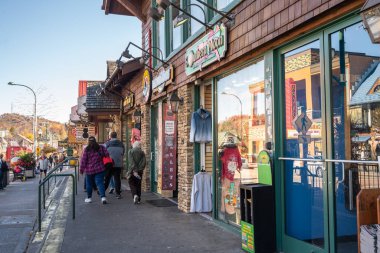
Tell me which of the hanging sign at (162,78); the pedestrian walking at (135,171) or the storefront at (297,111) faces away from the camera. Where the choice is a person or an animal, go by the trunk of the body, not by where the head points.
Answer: the pedestrian walking

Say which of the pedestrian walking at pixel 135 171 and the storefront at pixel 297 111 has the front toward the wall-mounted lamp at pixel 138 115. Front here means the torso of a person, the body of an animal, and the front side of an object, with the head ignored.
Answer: the pedestrian walking

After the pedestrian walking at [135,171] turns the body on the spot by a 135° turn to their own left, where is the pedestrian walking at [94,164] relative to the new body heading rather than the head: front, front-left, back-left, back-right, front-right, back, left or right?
front-right

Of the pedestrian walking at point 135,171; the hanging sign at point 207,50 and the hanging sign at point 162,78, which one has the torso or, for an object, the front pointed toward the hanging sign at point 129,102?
the pedestrian walking

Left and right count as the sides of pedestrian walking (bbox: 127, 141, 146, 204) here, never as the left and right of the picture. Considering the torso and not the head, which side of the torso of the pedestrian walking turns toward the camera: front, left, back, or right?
back

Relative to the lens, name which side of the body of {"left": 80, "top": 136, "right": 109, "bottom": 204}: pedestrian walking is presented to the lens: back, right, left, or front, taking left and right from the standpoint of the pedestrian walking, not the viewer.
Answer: back

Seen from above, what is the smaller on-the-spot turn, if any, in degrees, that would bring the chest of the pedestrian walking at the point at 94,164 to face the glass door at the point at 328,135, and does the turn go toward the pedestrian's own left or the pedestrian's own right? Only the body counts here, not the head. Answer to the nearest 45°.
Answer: approximately 180°

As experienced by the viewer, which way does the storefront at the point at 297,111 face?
facing the viewer and to the left of the viewer

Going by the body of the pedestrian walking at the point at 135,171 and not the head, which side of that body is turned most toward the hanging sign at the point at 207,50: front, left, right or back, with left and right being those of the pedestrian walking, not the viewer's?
back

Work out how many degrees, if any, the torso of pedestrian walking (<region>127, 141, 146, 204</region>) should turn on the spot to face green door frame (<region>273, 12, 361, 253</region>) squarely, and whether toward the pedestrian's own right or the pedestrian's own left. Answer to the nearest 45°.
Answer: approximately 180°

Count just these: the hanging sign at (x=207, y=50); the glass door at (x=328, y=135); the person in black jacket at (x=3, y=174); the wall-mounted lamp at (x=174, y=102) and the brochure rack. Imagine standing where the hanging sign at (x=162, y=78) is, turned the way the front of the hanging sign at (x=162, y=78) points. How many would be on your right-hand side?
1

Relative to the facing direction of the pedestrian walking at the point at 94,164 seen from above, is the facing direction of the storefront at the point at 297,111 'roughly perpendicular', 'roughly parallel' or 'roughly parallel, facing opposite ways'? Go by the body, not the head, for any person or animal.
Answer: roughly perpendicular

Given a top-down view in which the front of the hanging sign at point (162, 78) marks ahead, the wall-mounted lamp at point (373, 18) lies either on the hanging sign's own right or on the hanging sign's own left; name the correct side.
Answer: on the hanging sign's own left
